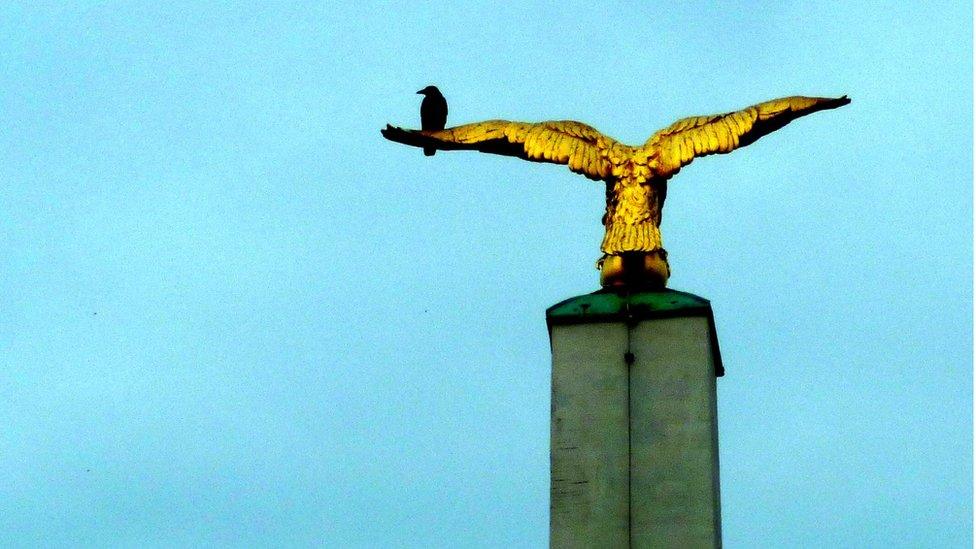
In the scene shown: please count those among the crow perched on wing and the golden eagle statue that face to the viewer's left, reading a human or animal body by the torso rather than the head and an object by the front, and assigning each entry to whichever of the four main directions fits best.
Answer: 1

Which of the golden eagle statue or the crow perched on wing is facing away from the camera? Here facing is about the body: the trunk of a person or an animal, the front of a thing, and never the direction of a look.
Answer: the golden eagle statue

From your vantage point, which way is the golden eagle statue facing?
away from the camera
